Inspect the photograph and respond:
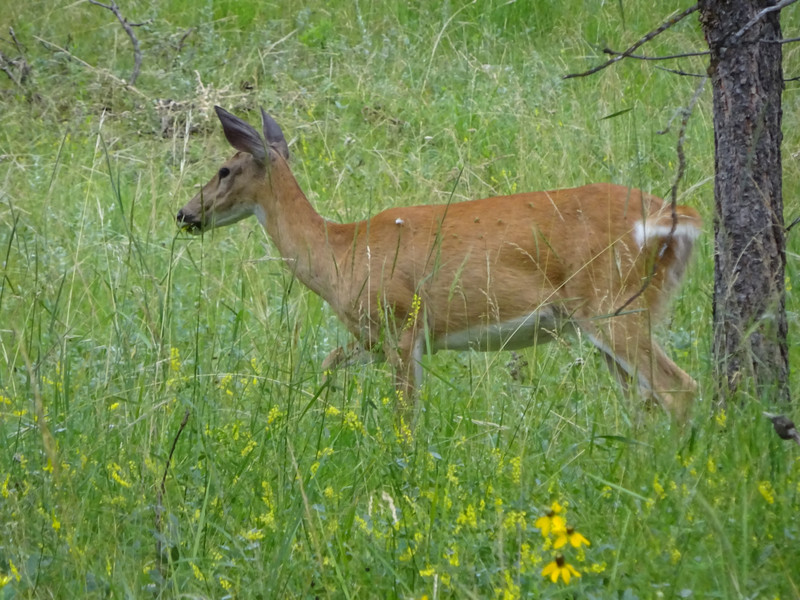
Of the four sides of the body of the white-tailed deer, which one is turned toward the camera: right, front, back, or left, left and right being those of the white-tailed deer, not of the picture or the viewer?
left

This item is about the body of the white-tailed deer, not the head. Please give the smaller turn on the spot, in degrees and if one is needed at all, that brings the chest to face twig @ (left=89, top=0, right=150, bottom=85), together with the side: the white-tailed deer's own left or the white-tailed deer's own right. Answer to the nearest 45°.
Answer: approximately 45° to the white-tailed deer's own right

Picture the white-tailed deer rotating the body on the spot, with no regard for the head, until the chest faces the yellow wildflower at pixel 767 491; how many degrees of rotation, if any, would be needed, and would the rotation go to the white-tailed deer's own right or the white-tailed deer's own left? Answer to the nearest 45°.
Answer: approximately 90° to the white-tailed deer's own left

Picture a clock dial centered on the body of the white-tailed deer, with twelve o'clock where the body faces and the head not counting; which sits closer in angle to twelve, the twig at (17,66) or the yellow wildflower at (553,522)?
the twig

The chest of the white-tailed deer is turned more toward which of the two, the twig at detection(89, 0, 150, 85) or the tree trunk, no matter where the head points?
the twig

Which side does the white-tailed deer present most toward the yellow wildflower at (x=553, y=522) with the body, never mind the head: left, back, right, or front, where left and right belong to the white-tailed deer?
left

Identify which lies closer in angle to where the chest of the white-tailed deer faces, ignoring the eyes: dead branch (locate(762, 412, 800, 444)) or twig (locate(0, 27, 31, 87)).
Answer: the twig

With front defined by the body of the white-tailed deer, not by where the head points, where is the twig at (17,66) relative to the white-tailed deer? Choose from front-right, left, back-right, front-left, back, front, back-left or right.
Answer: front-right
